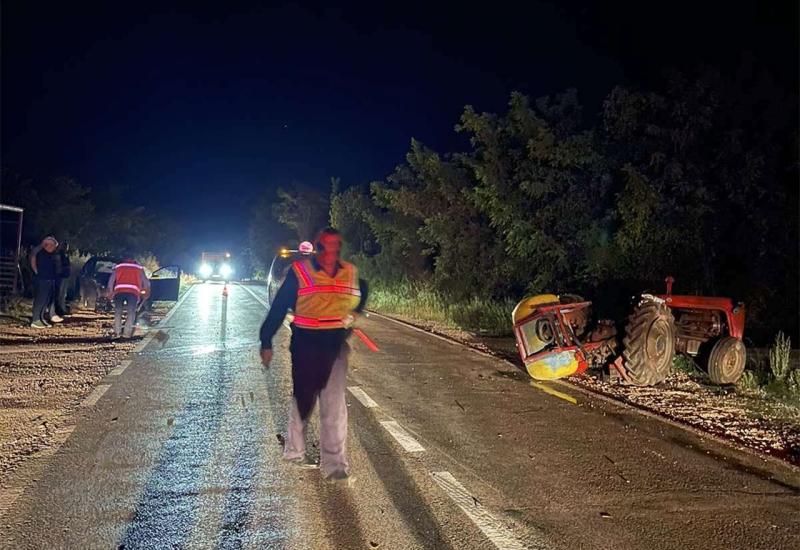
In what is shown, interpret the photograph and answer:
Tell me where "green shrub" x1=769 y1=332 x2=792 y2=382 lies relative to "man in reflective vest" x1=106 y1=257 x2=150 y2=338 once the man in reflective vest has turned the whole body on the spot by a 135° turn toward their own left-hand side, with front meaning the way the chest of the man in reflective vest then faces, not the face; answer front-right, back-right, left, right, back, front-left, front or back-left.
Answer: left

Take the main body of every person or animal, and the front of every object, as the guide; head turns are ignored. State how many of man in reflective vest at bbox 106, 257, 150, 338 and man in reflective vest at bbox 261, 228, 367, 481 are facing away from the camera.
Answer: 1

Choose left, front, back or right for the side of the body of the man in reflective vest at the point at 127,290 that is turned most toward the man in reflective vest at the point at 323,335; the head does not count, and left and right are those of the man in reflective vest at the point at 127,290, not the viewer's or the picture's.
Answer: back

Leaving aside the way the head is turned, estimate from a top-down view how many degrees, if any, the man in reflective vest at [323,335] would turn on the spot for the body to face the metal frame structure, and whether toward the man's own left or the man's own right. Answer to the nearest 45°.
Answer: approximately 135° to the man's own right

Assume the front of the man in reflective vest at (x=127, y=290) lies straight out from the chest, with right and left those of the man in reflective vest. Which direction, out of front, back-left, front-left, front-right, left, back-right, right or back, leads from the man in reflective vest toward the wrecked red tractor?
back-right

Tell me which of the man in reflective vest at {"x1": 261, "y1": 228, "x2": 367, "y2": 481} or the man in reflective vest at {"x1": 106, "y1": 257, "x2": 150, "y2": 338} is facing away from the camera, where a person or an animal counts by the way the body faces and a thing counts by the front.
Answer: the man in reflective vest at {"x1": 106, "y1": 257, "x2": 150, "y2": 338}

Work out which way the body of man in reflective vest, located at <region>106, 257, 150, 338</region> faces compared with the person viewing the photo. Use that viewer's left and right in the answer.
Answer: facing away from the viewer

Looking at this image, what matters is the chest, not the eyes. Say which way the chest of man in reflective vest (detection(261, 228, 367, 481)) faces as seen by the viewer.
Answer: toward the camera

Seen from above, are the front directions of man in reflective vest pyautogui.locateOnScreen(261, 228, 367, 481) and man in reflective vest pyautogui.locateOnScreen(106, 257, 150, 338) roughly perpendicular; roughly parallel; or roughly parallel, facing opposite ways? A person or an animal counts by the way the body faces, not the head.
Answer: roughly parallel, facing opposite ways
